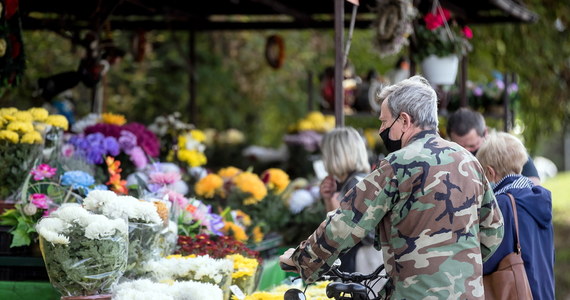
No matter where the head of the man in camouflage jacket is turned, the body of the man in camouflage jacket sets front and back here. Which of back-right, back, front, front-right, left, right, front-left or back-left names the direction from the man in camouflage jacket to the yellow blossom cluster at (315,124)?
front-right

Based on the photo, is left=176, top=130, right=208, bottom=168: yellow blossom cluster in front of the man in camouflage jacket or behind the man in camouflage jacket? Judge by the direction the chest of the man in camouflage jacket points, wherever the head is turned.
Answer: in front

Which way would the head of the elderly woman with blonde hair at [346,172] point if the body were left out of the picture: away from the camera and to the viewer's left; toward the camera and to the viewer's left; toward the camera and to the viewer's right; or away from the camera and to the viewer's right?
away from the camera and to the viewer's left

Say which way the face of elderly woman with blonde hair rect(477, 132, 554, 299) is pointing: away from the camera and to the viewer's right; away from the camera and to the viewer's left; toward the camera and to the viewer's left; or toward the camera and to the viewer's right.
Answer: away from the camera and to the viewer's left

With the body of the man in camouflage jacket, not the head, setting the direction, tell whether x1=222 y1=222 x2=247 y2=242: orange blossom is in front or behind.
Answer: in front

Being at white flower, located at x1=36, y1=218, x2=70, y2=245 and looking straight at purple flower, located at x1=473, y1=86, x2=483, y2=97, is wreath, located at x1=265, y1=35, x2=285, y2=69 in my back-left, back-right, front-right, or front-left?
front-left

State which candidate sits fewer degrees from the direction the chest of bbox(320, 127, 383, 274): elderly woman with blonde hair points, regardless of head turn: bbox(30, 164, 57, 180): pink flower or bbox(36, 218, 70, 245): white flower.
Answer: the pink flower

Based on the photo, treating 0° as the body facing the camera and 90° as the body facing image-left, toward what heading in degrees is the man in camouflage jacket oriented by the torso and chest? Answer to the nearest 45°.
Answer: approximately 135°

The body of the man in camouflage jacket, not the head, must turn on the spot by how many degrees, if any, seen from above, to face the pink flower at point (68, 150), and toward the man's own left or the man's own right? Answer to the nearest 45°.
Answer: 0° — they already face it

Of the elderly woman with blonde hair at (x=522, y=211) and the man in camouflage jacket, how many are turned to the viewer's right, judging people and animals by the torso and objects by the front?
0

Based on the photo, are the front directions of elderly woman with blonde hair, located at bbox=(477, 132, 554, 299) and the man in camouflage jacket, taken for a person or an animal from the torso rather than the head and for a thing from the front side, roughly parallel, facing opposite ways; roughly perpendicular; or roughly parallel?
roughly parallel

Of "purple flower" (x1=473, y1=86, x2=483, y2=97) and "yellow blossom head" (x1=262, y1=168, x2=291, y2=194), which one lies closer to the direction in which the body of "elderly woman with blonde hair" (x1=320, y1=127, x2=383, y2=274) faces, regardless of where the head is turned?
the yellow blossom head

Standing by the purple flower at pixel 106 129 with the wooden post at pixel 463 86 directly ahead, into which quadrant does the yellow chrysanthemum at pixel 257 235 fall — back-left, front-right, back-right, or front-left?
front-right

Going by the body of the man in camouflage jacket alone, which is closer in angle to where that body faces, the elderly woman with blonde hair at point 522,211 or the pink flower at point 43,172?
the pink flower

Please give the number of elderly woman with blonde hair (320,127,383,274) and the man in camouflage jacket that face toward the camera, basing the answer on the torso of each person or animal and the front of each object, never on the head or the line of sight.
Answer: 0
